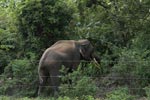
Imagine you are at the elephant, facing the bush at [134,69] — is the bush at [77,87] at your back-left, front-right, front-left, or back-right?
front-right

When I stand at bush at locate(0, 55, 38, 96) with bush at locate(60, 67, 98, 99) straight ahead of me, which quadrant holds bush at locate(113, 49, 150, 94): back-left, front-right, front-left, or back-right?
front-left

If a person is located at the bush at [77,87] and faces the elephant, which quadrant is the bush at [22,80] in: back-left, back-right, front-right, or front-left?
front-left

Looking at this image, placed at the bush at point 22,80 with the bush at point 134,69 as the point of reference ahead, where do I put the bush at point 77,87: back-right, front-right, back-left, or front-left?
front-right

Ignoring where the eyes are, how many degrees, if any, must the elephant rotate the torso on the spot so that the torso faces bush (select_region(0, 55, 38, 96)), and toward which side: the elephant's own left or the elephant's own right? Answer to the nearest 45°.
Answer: approximately 180°

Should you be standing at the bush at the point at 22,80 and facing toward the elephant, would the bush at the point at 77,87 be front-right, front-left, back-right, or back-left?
front-right

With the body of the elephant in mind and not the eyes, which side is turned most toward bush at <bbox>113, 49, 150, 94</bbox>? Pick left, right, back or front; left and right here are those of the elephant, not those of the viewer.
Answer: front

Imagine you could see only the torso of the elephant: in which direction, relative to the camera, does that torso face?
to the viewer's right

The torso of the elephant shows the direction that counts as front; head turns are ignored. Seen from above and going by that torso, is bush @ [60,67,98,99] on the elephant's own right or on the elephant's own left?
on the elephant's own right
